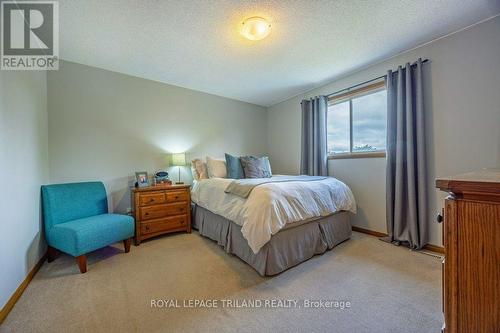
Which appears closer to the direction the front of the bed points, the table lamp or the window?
the window

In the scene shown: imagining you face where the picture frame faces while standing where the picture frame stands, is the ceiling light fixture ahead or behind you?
ahead

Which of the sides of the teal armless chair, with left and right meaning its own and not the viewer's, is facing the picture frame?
left

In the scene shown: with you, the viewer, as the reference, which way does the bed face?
facing the viewer and to the right of the viewer

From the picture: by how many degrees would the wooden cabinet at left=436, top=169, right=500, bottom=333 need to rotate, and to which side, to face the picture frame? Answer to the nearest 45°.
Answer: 0° — it already faces it

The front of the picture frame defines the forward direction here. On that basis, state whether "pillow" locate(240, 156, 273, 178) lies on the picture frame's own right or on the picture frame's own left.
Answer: on the picture frame's own left

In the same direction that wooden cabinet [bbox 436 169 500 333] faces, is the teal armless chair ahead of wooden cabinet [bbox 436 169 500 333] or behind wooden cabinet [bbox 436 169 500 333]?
ahead

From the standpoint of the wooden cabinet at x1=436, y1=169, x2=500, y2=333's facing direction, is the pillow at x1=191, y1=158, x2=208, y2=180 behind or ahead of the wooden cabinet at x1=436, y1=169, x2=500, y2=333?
ahead

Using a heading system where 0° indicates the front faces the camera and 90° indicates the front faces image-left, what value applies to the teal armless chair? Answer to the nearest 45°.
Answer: approximately 315°

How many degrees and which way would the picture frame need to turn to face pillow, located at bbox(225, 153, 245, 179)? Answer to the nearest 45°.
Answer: approximately 90° to its left

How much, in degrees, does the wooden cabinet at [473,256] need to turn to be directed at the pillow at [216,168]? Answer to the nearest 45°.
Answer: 0° — it already faces it

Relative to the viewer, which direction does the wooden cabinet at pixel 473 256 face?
to the viewer's left

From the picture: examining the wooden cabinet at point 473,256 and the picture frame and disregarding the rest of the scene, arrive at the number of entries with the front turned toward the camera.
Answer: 1
